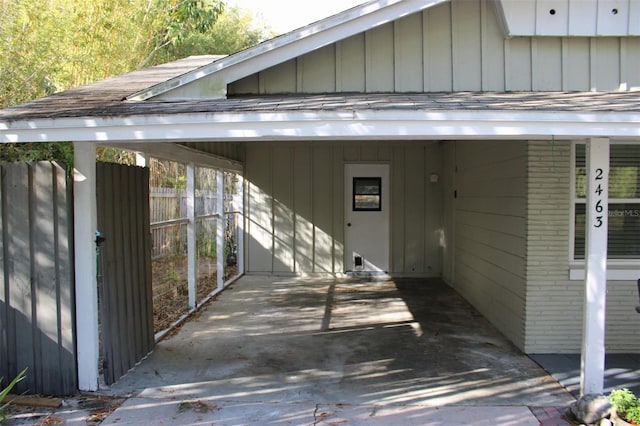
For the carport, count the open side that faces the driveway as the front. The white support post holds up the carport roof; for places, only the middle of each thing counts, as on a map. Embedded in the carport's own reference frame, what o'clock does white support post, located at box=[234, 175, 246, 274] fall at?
The white support post is roughly at 5 o'clock from the carport.

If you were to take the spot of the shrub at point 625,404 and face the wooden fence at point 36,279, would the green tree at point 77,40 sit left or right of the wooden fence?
right

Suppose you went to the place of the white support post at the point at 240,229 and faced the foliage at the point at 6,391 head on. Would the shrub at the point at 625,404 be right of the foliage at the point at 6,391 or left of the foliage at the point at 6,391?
left

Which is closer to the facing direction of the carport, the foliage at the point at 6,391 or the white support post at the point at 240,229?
the foliage

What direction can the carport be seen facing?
toward the camera

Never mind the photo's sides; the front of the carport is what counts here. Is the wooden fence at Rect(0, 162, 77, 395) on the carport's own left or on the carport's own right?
on the carport's own right

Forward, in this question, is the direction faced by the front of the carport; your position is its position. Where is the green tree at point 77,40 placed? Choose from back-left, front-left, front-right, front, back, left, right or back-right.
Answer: back-right

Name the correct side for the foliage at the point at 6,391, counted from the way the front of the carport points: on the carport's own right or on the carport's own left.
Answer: on the carport's own right
